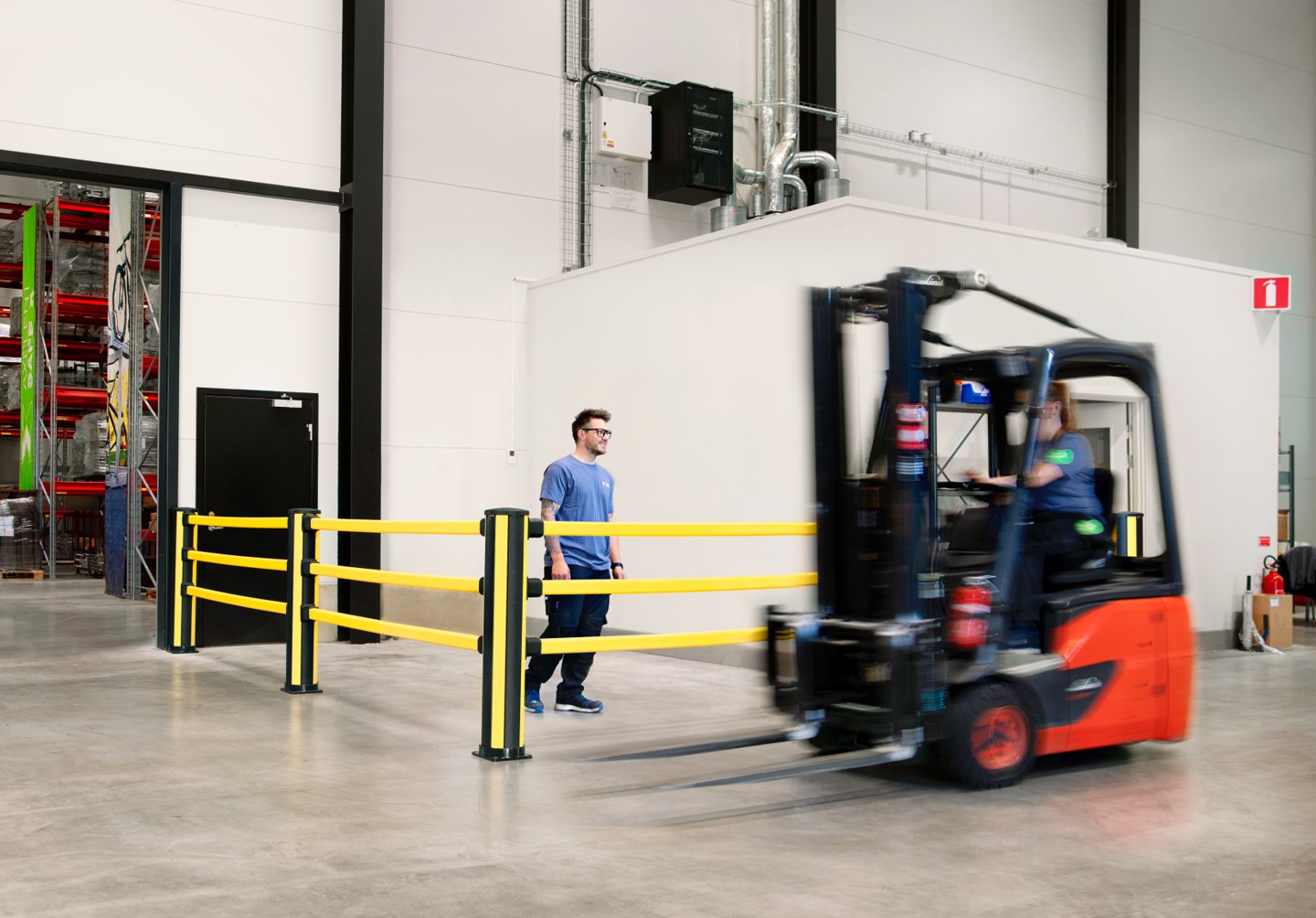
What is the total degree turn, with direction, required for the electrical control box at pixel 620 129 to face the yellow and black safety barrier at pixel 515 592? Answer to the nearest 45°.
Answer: approximately 45° to its right

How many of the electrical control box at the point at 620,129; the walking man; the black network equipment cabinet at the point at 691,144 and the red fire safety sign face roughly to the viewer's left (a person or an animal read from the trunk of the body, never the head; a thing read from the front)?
0

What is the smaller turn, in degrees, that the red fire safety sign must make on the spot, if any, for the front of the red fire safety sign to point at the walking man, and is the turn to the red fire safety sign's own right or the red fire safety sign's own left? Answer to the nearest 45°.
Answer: approximately 45° to the red fire safety sign's own right

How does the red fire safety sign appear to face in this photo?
toward the camera

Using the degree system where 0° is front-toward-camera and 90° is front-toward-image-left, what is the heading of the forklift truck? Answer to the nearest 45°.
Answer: approximately 45°

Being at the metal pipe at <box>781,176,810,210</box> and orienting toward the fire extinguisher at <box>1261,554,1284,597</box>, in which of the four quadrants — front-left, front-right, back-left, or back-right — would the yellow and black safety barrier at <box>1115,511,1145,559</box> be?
front-right

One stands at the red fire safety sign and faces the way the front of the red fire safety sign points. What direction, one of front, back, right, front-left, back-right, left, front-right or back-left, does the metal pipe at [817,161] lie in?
right

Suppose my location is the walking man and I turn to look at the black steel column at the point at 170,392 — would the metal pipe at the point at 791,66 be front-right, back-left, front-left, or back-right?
front-right

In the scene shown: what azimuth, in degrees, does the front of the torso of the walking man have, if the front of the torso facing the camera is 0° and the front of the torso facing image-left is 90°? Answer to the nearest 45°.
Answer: approximately 315°

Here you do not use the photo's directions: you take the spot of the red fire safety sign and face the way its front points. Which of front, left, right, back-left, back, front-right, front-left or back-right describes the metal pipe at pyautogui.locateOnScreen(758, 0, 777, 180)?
right

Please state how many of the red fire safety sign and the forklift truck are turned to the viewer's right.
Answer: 0

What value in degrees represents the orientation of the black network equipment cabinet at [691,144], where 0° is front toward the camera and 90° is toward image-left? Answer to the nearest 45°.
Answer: approximately 315°

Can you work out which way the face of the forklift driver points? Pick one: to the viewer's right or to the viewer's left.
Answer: to the viewer's left

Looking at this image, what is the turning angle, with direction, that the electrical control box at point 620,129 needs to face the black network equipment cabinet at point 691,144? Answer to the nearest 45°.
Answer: approximately 45° to its left

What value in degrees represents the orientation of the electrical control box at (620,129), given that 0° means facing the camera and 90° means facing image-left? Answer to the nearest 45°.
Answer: approximately 315°

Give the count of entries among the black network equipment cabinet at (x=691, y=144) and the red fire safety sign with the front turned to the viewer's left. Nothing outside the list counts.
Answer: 0

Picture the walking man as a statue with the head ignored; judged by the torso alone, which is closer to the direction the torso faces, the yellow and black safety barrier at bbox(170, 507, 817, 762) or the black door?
the yellow and black safety barrier
